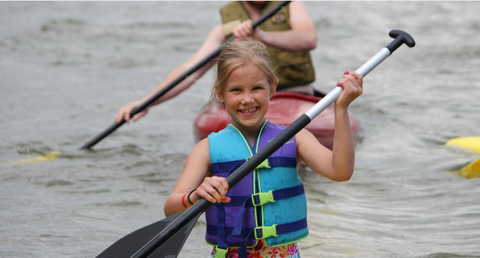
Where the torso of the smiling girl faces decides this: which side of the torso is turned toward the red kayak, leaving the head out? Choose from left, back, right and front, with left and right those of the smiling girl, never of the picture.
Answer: back

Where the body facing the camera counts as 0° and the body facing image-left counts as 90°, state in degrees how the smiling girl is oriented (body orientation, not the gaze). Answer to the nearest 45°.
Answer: approximately 0°

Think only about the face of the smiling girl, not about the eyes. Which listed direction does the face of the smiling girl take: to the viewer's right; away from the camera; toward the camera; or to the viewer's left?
toward the camera
